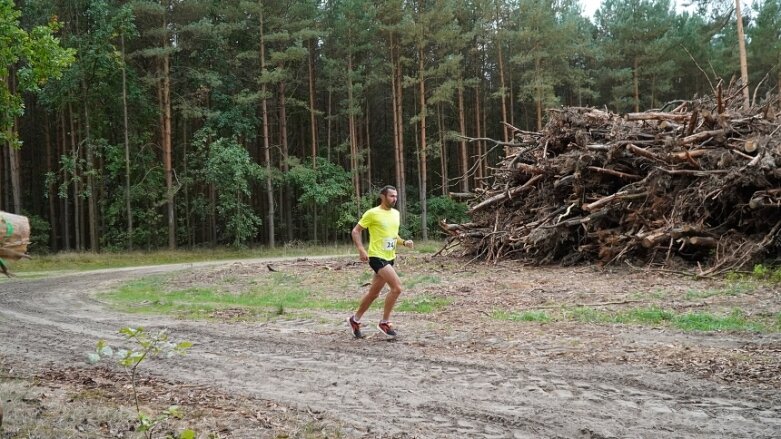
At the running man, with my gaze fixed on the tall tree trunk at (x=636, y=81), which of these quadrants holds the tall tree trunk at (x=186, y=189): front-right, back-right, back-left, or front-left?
front-left

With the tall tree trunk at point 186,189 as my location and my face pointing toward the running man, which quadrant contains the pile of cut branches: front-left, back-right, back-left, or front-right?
front-left

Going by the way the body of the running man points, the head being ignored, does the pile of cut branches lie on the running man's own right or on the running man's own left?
on the running man's own left

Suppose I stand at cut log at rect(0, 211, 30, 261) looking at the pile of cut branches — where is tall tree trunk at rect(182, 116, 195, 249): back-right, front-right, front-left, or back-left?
front-left

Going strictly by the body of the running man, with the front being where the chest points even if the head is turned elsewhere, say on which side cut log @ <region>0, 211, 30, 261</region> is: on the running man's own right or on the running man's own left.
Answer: on the running man's own right
